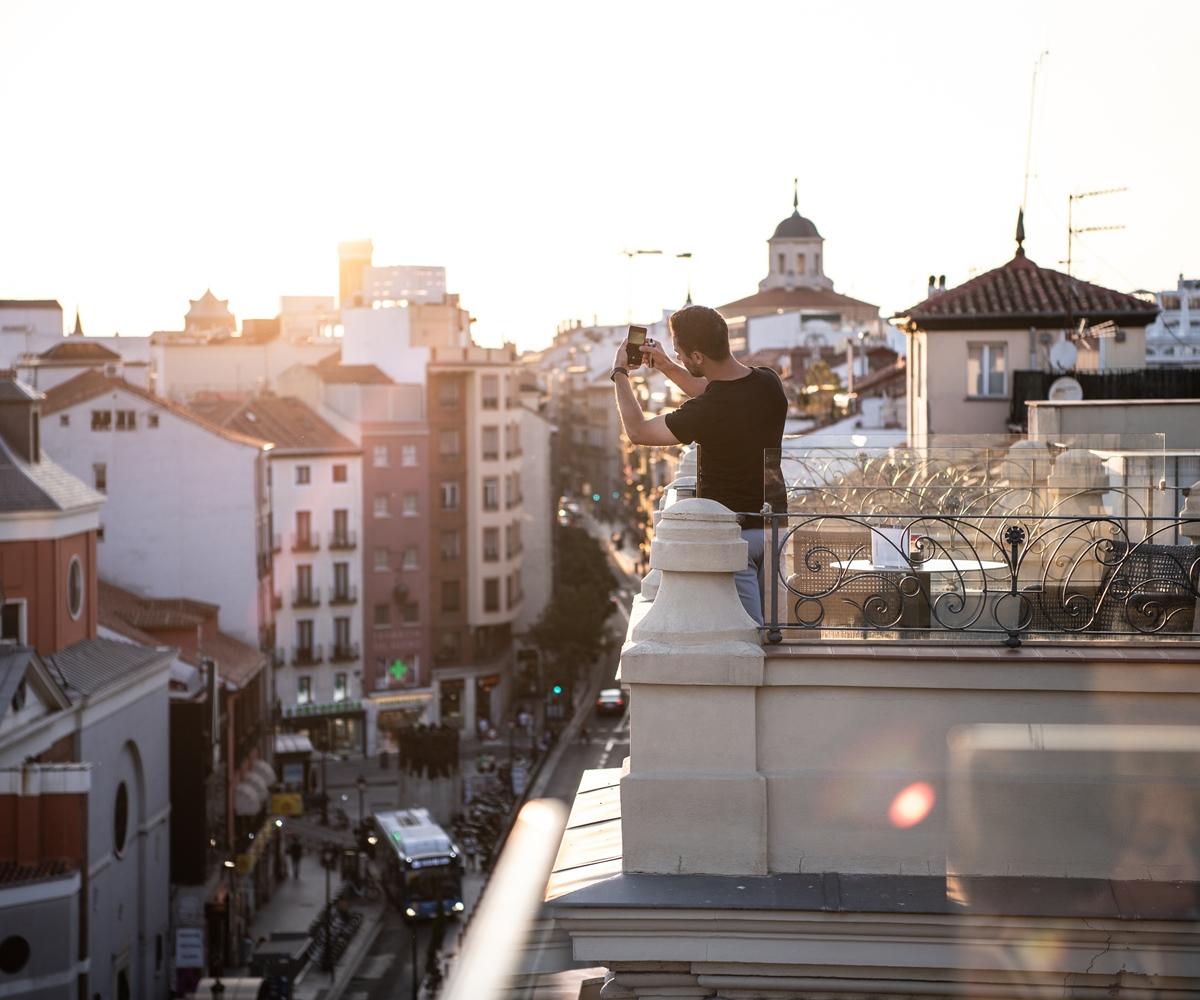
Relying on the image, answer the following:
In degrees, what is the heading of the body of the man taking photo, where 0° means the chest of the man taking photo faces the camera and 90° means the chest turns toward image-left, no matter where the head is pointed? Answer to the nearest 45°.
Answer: approximately 135°

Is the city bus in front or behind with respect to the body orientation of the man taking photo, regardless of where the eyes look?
in front

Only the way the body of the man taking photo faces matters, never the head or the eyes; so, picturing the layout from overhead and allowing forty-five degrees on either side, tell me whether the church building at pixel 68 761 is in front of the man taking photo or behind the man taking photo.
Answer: in front

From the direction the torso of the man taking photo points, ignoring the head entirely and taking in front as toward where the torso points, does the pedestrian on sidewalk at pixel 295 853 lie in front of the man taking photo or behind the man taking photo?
in front

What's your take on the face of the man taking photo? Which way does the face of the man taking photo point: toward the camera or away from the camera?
away from the camera
